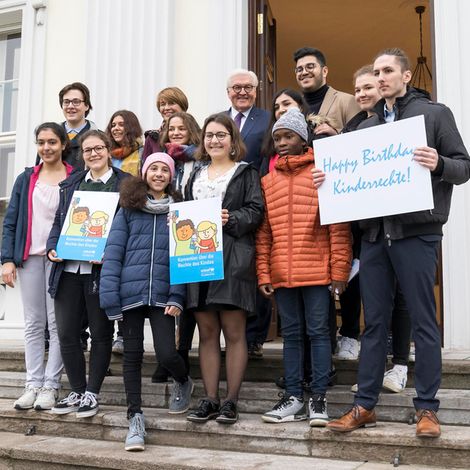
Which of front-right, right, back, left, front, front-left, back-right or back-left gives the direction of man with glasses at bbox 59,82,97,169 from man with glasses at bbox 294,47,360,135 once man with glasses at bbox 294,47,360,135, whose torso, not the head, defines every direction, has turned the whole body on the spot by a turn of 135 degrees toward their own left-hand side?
back

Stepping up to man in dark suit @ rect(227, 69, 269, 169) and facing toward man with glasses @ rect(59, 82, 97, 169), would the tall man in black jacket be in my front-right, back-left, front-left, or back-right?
back-left

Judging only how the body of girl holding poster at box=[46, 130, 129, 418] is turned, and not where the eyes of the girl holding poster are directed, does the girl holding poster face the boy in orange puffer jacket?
no

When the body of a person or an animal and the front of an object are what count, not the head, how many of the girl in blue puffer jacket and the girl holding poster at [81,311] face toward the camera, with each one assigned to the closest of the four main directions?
2

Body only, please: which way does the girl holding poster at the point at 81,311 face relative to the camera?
toward the camera

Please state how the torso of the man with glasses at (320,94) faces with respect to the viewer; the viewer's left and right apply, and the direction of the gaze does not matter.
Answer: facing the viewer and to the left of the viewer

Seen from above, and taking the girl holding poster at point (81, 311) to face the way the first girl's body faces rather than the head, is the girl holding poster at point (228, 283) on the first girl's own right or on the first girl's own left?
on the first girl's own left

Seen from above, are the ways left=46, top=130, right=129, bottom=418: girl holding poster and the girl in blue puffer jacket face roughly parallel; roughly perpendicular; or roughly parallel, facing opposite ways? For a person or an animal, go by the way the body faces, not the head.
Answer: roughly parallel

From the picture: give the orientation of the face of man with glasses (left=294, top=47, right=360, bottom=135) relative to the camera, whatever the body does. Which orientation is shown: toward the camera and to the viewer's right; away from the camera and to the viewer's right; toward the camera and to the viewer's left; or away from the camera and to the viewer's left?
toward the camera and to the viewer's left

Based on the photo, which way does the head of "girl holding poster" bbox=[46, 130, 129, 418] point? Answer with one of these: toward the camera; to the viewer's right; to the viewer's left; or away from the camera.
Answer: toward the camera

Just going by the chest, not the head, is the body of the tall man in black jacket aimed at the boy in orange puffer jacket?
no

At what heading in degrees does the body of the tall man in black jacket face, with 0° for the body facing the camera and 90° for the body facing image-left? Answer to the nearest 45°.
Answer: approximately 45°
